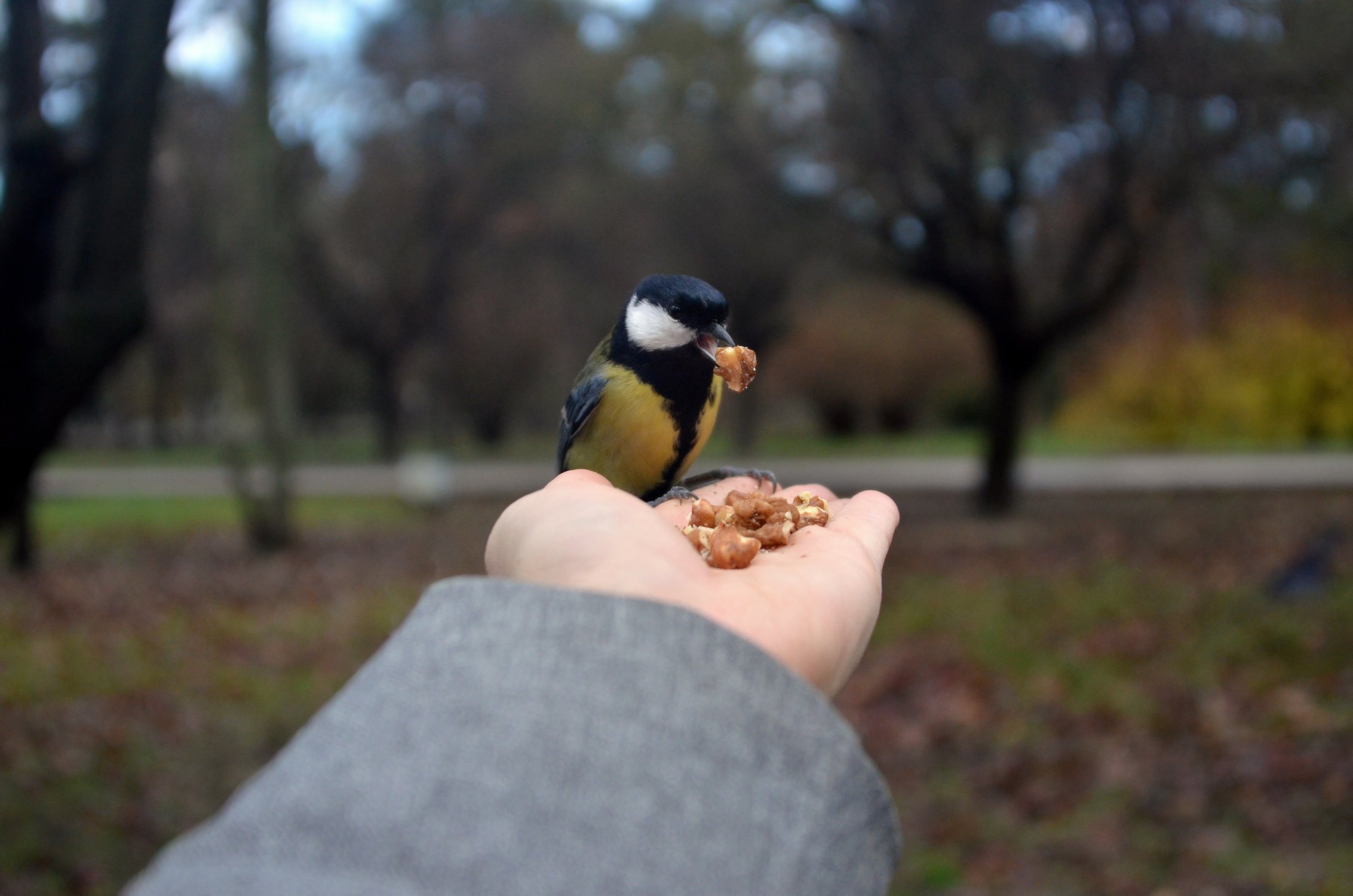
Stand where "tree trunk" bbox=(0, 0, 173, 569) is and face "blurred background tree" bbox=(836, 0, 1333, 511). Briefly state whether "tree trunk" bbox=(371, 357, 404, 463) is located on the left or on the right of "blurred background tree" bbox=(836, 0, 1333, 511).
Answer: left

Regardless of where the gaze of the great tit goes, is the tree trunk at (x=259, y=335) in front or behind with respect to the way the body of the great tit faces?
behind

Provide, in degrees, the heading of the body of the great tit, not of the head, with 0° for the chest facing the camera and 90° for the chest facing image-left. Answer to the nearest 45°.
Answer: approximately 315°

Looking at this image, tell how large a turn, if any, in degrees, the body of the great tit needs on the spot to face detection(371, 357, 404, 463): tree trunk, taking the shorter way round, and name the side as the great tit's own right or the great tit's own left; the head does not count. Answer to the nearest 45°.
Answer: approximately 135° to the great tit's own left
